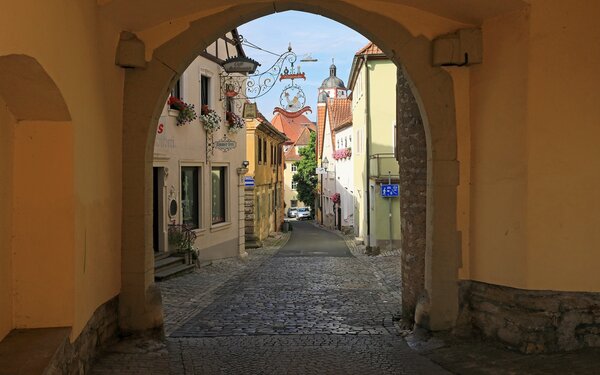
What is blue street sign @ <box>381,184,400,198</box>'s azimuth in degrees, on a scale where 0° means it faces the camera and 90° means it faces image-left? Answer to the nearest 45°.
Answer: approximately 0°

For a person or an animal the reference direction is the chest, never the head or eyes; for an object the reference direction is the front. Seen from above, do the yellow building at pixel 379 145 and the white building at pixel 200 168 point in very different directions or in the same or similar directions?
very different directions

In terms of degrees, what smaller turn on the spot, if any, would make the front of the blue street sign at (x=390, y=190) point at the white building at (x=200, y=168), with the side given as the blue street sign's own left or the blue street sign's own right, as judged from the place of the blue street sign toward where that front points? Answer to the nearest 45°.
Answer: approximately 45° to the blue street sign's own right

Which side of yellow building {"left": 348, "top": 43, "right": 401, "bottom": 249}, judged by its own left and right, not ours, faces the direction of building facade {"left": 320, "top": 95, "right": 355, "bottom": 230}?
right

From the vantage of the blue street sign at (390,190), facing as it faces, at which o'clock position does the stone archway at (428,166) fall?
The stone archway is roughly at 12 o'clock from the blue street sign.

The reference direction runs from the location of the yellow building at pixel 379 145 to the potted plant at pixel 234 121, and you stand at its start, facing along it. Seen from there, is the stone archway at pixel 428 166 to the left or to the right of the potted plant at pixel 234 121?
left

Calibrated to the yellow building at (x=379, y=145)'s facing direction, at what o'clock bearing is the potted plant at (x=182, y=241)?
The potted plant is roughly at 10 o'clock from the yellow building.

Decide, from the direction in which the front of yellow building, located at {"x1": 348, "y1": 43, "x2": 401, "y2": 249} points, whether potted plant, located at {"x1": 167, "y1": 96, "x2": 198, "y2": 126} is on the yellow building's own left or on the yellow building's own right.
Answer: on the yellow building's own left

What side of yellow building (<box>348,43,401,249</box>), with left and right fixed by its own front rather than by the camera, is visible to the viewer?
left

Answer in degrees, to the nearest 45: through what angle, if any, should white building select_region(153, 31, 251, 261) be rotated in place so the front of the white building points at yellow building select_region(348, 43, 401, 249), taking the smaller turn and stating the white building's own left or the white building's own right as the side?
approximately 90° to the white building's own left

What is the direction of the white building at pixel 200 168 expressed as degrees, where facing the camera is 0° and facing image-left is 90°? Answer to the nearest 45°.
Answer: approximately 315°
